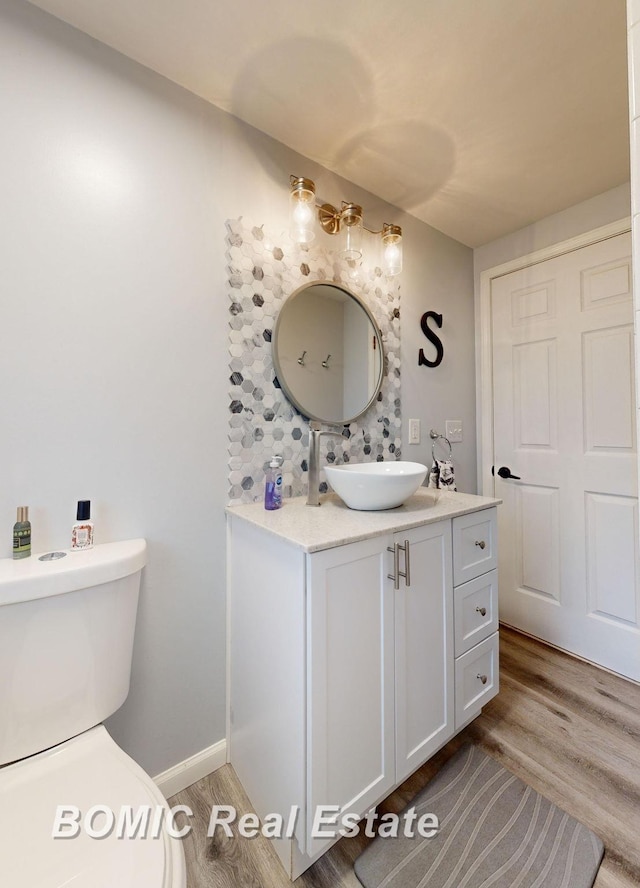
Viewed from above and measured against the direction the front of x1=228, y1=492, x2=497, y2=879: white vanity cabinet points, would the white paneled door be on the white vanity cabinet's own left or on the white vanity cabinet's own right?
on the white vanity cabinet's own left

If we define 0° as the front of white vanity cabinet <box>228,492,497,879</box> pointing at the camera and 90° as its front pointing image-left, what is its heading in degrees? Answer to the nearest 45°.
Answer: approximately 315°

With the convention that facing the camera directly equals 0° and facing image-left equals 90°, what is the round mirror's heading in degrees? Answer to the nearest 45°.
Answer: approximately 315°

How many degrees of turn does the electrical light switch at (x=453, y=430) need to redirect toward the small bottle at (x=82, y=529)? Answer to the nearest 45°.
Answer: approximately 90° to its right

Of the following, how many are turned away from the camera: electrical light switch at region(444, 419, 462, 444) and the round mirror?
0

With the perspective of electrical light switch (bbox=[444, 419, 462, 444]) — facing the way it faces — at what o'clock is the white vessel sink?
The white vessel sink is roughly at 2 o'clock from the electrical light switch.

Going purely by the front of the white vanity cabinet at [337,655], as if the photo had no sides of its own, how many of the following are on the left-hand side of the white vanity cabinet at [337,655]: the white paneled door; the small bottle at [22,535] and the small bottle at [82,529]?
1

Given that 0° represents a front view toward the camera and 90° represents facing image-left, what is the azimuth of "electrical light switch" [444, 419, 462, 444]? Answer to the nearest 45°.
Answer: approximately 315°

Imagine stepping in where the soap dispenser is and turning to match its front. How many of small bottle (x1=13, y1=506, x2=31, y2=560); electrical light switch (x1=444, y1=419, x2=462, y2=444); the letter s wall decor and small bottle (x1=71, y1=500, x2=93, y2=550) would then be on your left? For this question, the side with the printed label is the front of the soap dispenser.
2
